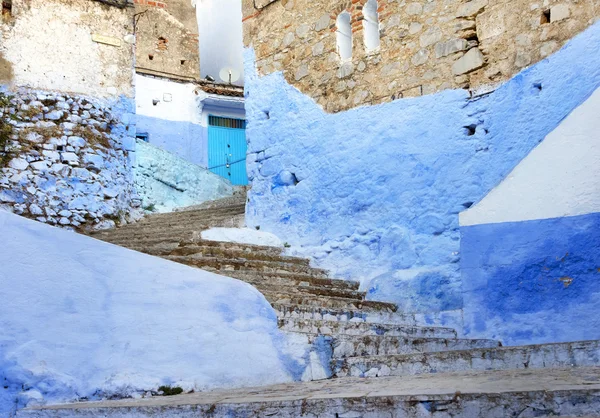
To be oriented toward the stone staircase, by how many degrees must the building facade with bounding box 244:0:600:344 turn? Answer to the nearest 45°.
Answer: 0° — it already faces it

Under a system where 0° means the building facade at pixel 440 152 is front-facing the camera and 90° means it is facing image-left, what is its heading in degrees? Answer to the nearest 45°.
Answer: approximately 0°

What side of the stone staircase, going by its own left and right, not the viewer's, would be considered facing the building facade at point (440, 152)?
back

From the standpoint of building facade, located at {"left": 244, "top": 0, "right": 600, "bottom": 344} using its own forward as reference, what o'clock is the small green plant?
The small green plant is roughly at 1 o'clock from the building facade.

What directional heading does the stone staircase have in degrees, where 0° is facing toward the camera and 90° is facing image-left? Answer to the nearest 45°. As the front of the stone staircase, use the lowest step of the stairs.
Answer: approximately 0°

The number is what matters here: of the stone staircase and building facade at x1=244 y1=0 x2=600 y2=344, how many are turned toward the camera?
2
